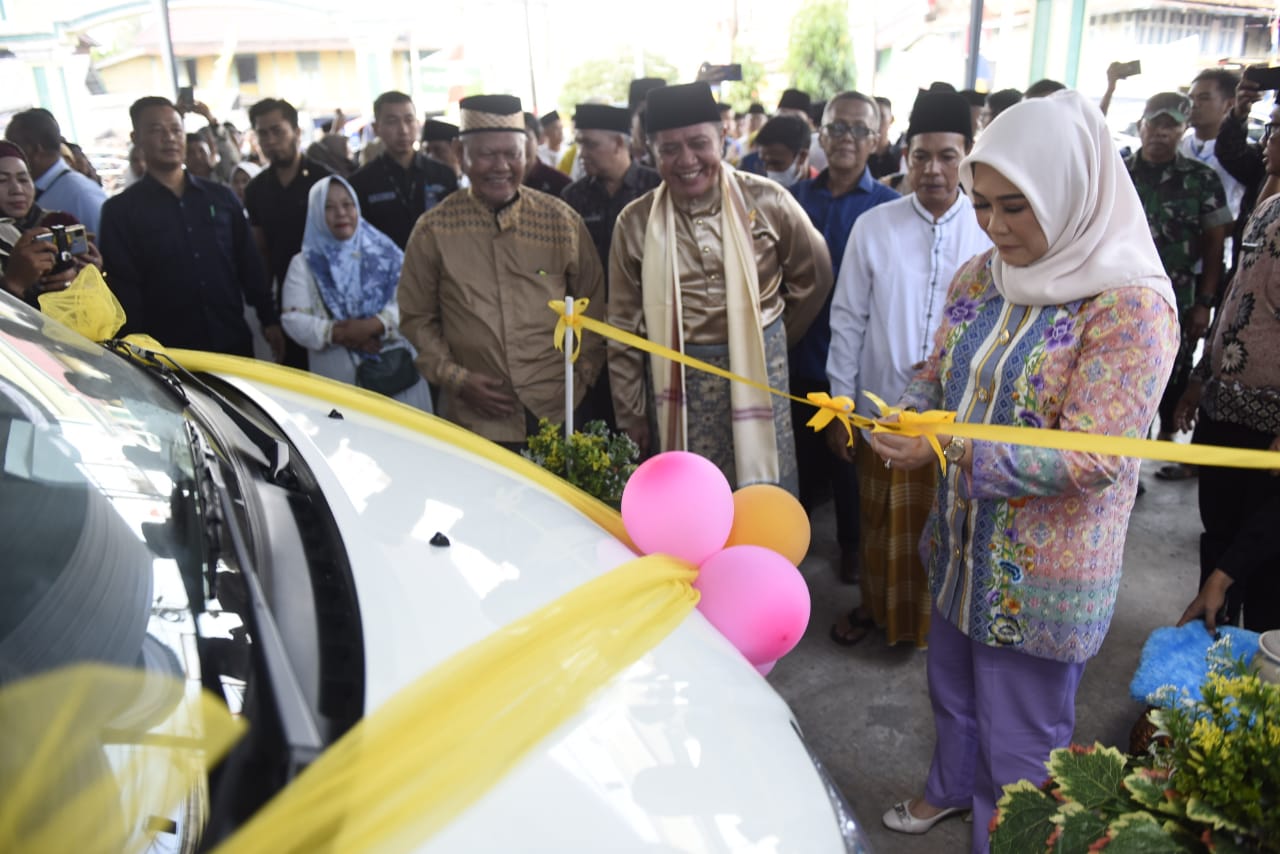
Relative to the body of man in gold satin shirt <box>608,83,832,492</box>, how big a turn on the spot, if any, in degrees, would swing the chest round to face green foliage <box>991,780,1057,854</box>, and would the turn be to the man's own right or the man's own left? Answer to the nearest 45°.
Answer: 0° — they already face it

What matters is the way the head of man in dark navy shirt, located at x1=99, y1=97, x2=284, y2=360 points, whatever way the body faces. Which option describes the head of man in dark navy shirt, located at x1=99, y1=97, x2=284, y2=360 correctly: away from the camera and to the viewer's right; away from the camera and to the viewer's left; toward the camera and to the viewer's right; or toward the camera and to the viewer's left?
toward the camera and to the viewer's right

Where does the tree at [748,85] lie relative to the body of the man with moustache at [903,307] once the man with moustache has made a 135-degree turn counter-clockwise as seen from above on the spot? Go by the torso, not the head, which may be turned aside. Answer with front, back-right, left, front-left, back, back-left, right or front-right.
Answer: front-left

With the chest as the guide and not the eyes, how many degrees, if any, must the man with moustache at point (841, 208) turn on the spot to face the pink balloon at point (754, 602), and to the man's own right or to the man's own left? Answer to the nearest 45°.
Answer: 0° — they already face it

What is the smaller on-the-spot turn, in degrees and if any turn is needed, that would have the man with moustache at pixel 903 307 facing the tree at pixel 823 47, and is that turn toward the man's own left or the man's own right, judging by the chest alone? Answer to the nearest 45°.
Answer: approximately 180°

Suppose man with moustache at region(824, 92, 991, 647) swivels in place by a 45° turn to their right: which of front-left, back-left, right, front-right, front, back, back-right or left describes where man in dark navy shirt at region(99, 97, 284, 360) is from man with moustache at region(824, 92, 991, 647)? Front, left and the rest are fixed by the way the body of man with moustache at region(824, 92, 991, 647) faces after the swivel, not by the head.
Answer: front-right

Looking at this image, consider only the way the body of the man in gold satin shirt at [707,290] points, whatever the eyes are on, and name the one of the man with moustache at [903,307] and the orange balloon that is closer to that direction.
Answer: the orange balloon

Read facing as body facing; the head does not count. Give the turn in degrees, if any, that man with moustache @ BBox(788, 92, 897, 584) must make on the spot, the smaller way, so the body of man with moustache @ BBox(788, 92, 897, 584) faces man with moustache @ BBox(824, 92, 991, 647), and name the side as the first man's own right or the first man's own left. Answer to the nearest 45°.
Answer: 0° — they already face them

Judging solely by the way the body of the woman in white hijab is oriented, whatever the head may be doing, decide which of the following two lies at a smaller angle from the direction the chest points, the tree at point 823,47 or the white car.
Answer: the white car

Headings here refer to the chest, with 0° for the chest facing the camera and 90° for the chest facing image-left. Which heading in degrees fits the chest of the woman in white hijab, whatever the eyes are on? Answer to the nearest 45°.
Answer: approximately 45°

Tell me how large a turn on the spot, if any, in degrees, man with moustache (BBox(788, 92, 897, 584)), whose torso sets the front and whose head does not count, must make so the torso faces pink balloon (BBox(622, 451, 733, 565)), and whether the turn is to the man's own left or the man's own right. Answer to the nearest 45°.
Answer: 0° — they already face it
